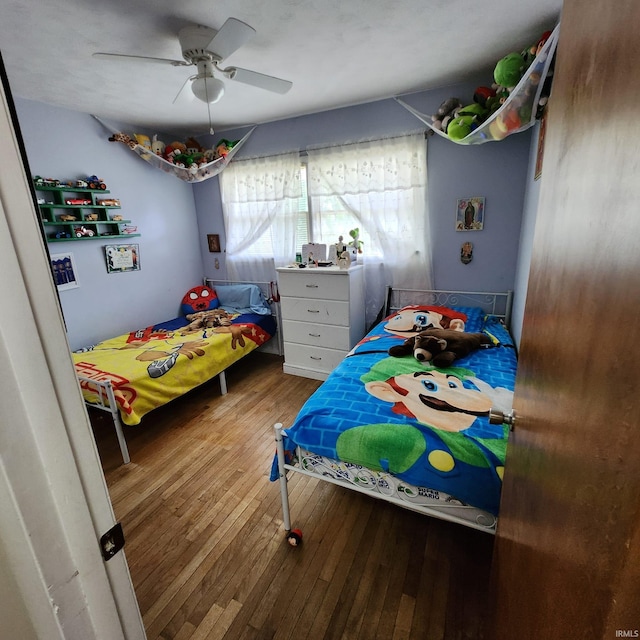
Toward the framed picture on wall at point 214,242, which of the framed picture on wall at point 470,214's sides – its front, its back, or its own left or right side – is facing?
right

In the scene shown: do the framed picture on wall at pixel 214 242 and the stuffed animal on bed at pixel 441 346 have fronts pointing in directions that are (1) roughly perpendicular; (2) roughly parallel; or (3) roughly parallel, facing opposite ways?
roughly perpendicular

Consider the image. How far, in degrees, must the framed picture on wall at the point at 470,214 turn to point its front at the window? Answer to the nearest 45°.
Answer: approximately 90° to its right

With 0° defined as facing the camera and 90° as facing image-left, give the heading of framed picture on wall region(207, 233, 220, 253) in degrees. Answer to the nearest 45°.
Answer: approximately 0°

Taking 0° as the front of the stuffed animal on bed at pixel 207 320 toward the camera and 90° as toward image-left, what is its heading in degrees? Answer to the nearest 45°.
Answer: approximately 0°

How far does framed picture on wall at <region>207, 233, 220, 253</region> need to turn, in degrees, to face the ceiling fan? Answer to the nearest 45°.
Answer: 0° — it already faces it

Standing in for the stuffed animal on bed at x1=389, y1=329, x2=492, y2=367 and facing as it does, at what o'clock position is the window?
The window is roughly at 3 o'clock from the stuffed animal on bed.

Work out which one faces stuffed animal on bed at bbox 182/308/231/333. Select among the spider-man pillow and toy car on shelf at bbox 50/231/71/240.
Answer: the spider-man pillow
